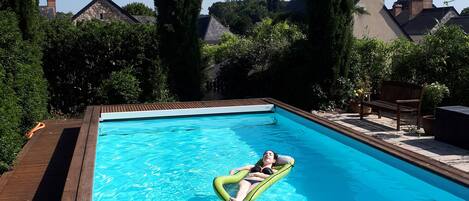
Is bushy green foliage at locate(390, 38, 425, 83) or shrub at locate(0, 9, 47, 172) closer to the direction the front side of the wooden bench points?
the shrub

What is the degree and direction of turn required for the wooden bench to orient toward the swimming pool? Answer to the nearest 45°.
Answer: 0° — it already faces it

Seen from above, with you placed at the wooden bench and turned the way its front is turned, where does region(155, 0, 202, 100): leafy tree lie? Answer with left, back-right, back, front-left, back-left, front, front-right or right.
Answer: front-right

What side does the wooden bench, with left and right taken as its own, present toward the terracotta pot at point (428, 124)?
left

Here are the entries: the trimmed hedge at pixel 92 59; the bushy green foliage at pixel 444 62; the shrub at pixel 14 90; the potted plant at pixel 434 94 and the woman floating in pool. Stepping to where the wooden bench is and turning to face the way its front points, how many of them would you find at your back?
2

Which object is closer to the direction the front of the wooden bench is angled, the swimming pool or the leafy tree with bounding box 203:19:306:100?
the swimming pool

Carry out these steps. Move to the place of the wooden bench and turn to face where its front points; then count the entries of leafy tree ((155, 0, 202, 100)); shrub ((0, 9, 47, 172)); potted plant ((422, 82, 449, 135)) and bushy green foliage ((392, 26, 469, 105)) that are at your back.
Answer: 2

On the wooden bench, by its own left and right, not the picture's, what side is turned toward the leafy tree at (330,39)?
right

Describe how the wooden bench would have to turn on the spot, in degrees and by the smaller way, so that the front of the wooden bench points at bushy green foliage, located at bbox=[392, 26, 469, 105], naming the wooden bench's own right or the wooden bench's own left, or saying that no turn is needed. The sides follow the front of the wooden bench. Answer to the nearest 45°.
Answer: approximately 180°

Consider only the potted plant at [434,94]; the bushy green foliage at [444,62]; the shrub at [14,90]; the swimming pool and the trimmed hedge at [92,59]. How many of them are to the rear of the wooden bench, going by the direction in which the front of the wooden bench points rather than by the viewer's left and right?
2

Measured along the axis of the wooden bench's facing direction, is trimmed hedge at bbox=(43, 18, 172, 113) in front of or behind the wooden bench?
in front

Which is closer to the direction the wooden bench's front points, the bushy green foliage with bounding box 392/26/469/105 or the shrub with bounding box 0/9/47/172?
the shrub

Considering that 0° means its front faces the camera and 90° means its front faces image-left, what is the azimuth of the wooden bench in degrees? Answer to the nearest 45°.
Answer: approximately 45°
